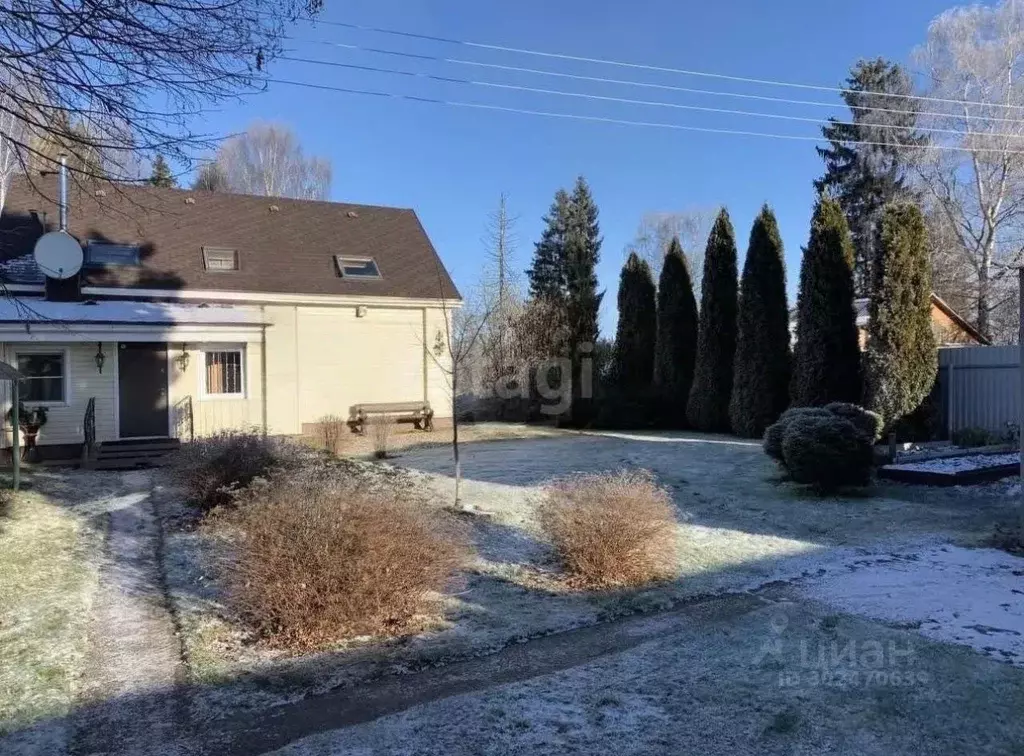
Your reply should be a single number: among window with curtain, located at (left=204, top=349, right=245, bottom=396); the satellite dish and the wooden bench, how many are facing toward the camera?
3

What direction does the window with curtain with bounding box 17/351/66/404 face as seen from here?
toward the camera

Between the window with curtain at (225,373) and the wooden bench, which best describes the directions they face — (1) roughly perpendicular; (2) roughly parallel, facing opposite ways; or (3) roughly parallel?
roughly parallel

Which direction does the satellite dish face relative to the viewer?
toward the camera

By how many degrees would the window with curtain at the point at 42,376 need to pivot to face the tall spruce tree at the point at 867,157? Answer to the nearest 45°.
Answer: approximately 90° to its left

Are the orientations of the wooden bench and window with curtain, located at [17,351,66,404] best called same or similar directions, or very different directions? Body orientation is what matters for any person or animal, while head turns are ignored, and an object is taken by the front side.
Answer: same or similar directions

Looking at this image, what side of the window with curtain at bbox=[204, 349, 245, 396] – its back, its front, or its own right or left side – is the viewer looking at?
front

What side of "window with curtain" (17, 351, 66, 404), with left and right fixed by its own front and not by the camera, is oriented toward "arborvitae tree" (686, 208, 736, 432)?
left

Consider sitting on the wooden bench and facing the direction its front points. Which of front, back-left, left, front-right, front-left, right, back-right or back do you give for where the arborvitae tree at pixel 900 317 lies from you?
front-left

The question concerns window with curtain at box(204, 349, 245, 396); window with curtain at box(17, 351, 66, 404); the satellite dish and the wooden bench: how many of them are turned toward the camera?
4

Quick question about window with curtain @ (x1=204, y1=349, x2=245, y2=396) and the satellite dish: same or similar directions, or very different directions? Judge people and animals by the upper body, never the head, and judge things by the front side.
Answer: same or similar directions

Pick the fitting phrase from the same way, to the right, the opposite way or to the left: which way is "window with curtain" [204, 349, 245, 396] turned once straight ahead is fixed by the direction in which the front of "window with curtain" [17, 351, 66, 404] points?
the same way

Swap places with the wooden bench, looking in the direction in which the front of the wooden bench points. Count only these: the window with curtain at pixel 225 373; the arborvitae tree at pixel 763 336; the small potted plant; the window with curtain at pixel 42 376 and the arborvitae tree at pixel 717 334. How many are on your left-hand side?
2

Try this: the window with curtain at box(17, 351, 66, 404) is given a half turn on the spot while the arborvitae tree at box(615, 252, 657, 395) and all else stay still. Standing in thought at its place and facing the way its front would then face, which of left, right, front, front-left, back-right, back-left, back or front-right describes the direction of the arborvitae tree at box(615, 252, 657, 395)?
right

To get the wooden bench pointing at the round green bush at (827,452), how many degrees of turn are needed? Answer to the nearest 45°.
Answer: approximately 45° to its left
